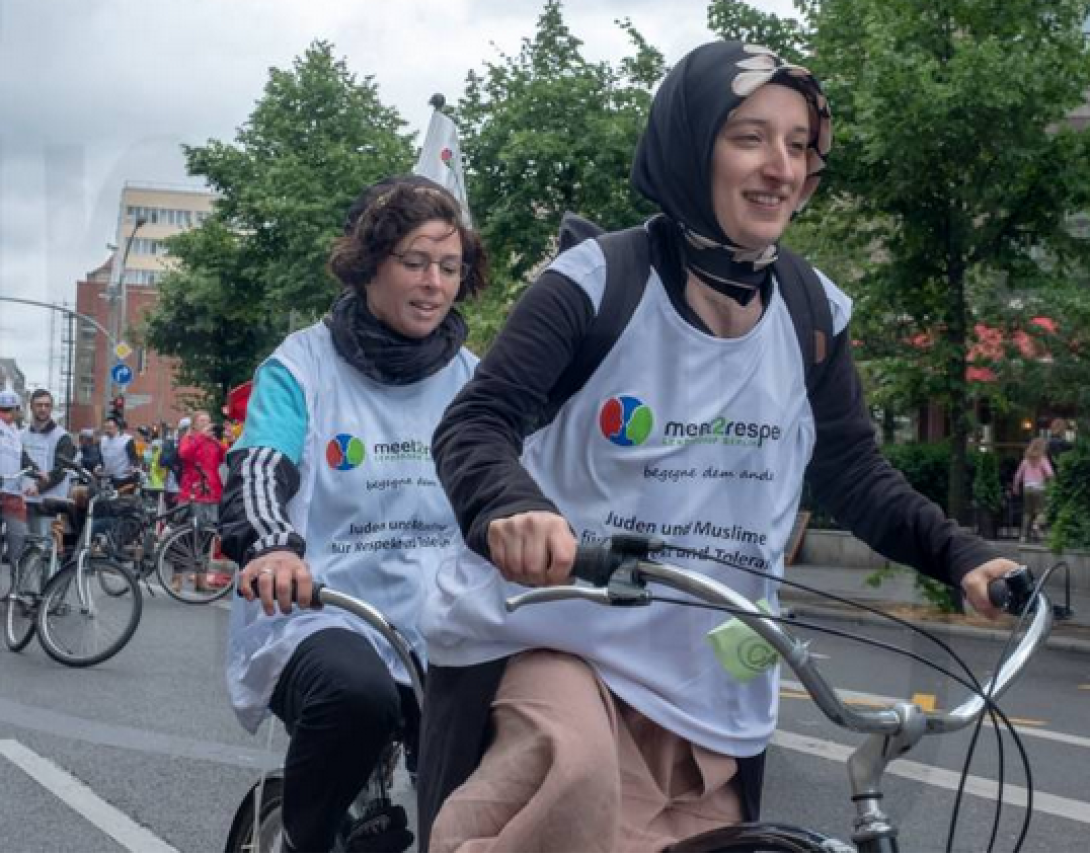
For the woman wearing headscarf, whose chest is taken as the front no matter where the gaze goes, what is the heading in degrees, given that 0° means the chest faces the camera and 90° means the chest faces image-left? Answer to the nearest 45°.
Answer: approximately 315°

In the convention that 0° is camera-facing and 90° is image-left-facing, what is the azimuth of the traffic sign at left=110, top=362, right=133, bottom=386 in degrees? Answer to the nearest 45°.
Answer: approximately 0°

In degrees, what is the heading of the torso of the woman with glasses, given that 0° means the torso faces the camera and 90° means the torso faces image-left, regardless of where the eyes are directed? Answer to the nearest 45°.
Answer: approximately 315°

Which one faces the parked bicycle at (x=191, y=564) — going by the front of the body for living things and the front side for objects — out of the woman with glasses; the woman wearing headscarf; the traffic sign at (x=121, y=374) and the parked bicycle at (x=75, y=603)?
the traffic sign

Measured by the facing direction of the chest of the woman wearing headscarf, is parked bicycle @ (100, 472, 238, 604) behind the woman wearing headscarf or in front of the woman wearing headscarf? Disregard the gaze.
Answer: behind

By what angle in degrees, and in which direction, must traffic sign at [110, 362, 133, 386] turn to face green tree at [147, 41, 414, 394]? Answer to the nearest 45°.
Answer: approximately 45° to its left

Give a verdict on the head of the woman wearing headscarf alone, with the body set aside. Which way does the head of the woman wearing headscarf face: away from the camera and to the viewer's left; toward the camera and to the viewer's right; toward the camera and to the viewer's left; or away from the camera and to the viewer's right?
toward the camera and to the viewer's right
